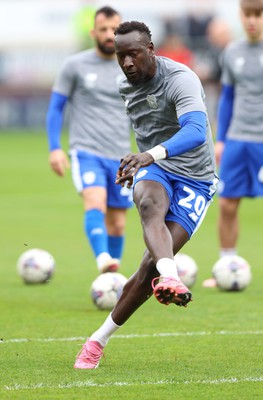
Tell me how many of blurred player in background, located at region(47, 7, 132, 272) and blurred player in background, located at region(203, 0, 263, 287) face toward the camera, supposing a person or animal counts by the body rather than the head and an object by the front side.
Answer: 2

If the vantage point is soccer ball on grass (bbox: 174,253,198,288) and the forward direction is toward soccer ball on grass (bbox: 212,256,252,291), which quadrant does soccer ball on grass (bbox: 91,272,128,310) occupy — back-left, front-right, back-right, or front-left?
back-right

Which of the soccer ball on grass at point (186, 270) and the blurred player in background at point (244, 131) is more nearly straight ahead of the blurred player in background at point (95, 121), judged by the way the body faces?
the soccer ball on grass

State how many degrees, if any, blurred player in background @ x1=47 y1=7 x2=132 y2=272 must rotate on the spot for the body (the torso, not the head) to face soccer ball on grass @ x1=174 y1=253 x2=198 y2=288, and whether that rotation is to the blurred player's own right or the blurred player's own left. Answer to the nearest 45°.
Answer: approximately 45° to the blurred player's own left

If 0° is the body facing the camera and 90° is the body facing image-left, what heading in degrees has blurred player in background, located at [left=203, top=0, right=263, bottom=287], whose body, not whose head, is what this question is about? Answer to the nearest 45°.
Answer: approximately 0°

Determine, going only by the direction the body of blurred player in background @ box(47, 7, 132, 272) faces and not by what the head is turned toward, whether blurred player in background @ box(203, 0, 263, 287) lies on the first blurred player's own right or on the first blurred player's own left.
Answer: on the first blurred player's own left

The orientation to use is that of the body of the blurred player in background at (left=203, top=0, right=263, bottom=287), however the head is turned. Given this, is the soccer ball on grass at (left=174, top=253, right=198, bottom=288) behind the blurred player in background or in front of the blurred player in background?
in front
